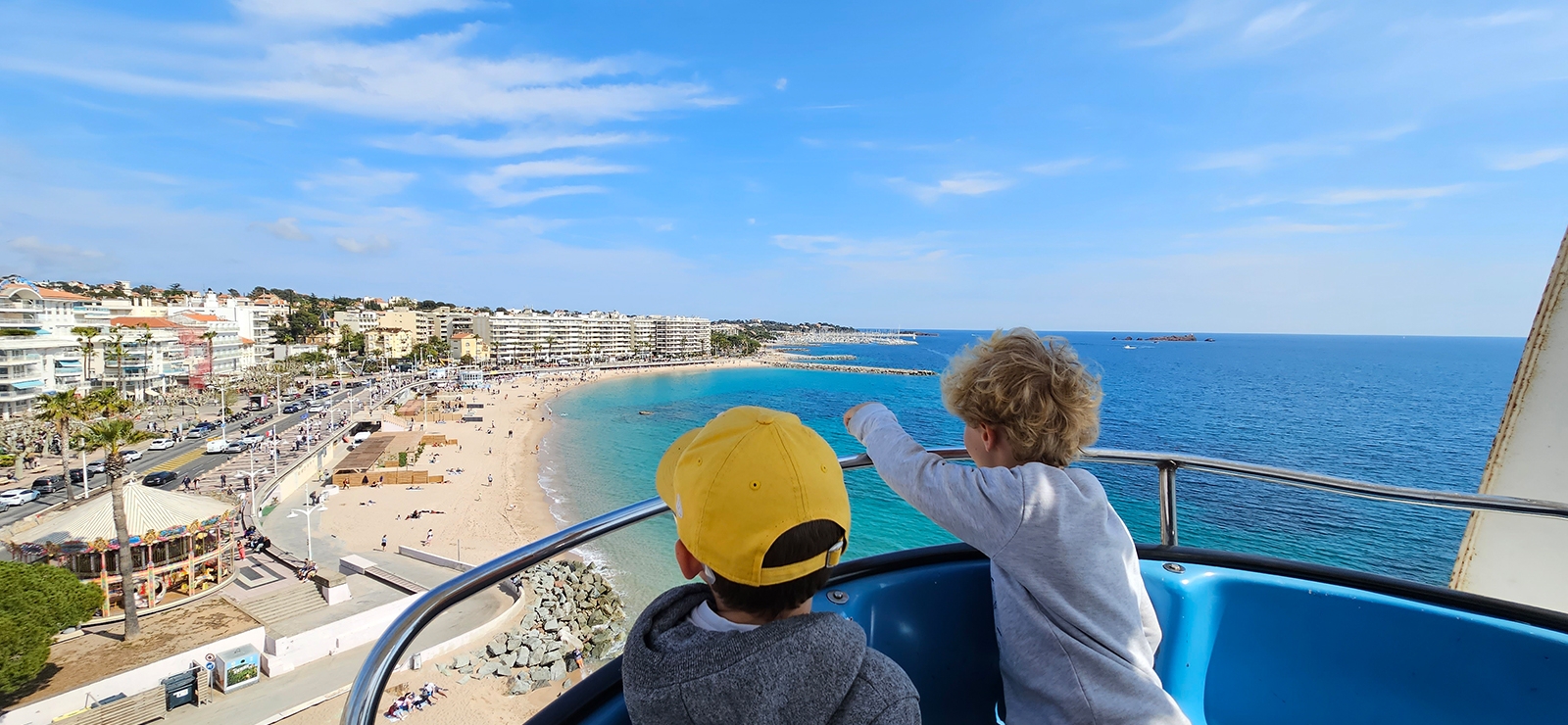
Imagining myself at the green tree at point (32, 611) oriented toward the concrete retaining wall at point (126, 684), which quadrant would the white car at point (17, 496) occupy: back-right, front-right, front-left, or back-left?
back-left

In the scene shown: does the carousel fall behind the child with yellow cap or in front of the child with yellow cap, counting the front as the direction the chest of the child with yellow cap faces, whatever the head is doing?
in front

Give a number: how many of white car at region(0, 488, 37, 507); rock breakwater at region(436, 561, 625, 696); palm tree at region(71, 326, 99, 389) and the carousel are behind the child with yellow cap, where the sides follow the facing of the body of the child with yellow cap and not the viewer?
0

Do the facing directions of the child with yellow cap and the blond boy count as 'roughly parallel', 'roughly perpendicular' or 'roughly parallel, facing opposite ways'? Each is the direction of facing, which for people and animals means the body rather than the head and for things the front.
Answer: roughly parallel

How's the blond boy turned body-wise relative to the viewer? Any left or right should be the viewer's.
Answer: facing away from the viewer and to the left of the viewer

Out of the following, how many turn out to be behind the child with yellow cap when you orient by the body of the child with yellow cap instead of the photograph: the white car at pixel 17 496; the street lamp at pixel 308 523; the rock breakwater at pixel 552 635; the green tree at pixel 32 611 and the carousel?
0

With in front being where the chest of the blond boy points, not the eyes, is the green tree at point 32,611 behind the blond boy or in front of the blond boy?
in front

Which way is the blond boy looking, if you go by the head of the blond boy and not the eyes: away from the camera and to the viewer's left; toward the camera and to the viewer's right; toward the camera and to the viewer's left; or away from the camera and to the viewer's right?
away from the camera and to the viewer's left

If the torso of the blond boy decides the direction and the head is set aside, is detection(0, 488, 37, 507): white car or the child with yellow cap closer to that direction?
the white car

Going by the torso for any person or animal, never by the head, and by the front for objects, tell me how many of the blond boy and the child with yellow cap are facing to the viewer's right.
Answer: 0

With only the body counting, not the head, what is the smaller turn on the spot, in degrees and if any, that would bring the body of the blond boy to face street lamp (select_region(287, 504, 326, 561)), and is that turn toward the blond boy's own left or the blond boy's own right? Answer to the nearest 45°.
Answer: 0° — they already face it

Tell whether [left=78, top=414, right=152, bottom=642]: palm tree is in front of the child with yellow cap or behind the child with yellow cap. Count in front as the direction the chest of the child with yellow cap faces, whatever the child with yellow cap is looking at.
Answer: in front

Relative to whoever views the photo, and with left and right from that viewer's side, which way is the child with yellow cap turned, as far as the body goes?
facing away from the viewer and to the left of the viewer

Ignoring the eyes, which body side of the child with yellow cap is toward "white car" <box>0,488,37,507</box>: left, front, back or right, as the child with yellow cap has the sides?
front
